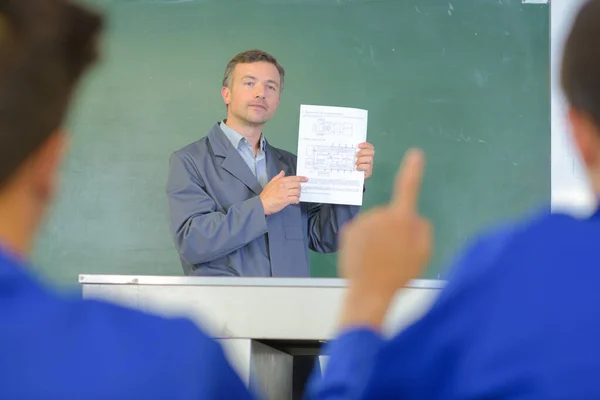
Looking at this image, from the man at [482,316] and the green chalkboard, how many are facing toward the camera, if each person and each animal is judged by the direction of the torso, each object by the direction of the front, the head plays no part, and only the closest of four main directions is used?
1

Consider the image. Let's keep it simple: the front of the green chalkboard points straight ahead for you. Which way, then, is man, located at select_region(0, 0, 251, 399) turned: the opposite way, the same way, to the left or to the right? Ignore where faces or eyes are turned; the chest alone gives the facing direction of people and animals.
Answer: the opposite way

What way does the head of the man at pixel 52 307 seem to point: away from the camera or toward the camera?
away from the camera

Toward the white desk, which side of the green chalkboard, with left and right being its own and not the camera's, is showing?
front

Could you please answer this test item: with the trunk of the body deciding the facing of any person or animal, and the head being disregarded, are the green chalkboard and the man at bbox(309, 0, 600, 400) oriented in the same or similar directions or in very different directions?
very different directions

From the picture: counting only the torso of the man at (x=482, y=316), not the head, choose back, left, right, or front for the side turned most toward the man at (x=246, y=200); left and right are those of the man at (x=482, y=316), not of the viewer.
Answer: front

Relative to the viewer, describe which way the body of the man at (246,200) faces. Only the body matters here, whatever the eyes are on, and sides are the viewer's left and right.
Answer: facing the viewer and to the right of the viewer

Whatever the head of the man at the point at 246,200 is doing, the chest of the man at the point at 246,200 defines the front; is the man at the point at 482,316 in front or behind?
in front

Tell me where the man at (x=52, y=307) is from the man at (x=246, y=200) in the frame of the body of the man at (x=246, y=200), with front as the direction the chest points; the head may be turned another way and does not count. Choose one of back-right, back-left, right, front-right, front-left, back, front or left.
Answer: front-right

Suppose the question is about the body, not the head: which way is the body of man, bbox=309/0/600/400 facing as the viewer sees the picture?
away from the camera

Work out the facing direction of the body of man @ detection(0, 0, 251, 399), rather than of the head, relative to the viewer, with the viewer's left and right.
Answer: facing away from the viewer
